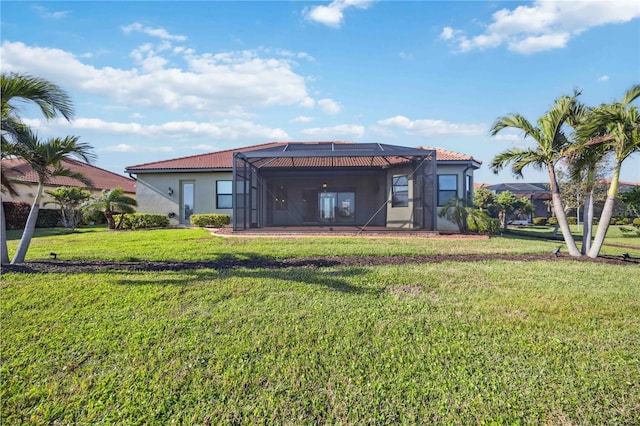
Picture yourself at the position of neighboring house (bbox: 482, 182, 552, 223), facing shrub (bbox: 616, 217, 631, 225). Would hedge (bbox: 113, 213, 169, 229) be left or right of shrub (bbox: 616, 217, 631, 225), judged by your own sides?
right

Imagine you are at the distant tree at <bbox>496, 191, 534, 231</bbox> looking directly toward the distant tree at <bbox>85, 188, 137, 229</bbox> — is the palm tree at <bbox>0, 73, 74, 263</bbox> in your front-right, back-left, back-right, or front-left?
front-left

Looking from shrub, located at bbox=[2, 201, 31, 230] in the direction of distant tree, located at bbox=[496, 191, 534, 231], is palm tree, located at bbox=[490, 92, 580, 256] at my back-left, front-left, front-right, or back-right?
front-right

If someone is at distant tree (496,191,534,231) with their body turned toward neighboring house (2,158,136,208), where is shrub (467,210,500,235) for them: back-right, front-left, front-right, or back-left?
front-left

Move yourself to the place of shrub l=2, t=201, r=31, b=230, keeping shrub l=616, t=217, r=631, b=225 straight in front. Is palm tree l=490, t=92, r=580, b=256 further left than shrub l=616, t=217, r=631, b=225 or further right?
right
